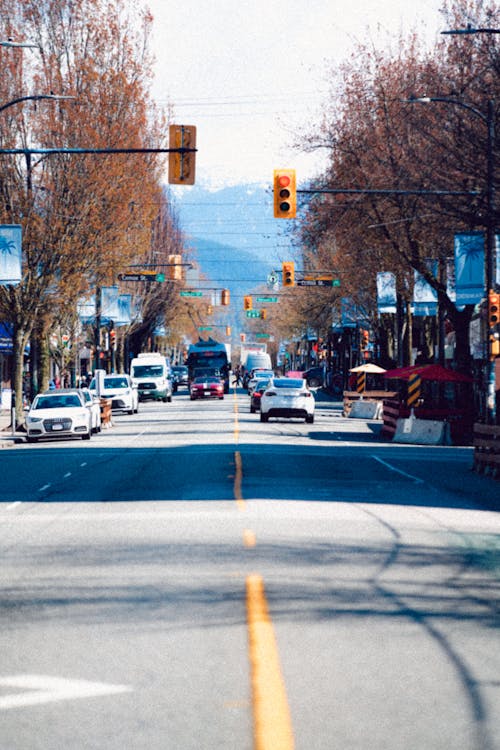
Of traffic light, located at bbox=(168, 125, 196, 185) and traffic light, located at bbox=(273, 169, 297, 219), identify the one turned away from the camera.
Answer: traffic light, located at bbox=(168, 125, 196, 185)

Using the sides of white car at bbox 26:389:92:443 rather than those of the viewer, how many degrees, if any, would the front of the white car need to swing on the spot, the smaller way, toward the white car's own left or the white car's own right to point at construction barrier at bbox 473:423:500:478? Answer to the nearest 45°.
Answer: approximately 45° to the white car's own left

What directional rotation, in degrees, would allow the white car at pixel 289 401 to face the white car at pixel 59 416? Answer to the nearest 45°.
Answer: approximately 135° to its left

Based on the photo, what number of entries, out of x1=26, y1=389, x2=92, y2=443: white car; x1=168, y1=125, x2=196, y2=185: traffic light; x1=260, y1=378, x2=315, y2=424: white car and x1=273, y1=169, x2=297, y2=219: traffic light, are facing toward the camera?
2

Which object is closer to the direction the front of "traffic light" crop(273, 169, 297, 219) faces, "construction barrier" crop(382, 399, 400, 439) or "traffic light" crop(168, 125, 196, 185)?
the traffic light

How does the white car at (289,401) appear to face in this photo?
away from the camera

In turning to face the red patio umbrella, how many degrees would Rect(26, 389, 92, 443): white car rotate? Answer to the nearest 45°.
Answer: approximately 90° to its left

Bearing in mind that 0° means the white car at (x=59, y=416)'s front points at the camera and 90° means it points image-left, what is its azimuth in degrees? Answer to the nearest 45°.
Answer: approximately 0°

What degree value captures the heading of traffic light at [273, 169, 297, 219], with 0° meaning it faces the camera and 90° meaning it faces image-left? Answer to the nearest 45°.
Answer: approximately 0°

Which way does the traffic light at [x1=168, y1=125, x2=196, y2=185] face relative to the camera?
away from the camera
